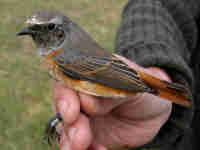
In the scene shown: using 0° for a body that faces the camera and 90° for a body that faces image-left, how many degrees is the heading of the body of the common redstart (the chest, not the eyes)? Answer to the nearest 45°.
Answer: approximately 90°
